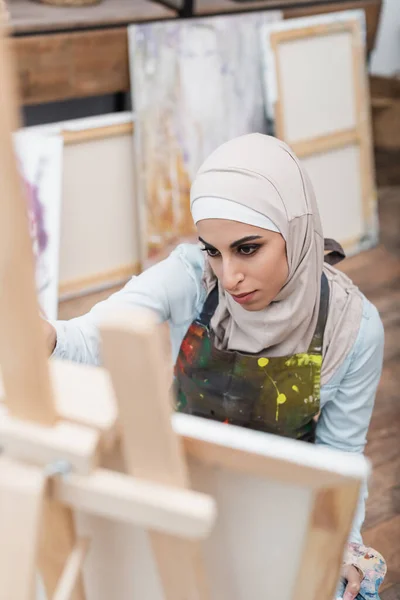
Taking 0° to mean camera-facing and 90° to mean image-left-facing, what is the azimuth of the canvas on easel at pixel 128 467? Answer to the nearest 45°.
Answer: approximately 225°

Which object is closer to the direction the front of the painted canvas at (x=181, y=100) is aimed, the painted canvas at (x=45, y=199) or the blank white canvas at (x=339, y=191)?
the painted canvas

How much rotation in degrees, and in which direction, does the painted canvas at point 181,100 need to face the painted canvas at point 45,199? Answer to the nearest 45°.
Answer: approximately 45° to its right

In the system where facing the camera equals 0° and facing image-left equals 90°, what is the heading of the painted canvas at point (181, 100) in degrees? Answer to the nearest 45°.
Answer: approximately 0°

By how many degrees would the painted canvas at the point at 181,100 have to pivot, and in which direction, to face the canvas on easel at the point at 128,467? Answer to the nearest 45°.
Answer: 0° — it already faces it

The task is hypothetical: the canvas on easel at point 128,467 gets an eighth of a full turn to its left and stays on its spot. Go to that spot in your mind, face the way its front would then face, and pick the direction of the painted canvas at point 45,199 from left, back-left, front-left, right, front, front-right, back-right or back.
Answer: front

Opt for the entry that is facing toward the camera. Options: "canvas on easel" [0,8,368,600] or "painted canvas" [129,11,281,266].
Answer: the painted canvas

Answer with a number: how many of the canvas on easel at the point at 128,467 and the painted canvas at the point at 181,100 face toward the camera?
1

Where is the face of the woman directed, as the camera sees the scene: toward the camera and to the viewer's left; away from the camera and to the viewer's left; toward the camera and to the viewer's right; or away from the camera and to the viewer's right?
toward the camera and to the viewer's left

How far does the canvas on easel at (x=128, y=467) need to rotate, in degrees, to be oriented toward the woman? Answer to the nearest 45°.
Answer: approximately 45° to its left

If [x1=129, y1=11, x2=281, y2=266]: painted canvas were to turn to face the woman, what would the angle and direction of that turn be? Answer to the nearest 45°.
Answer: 0° — it already faces them
